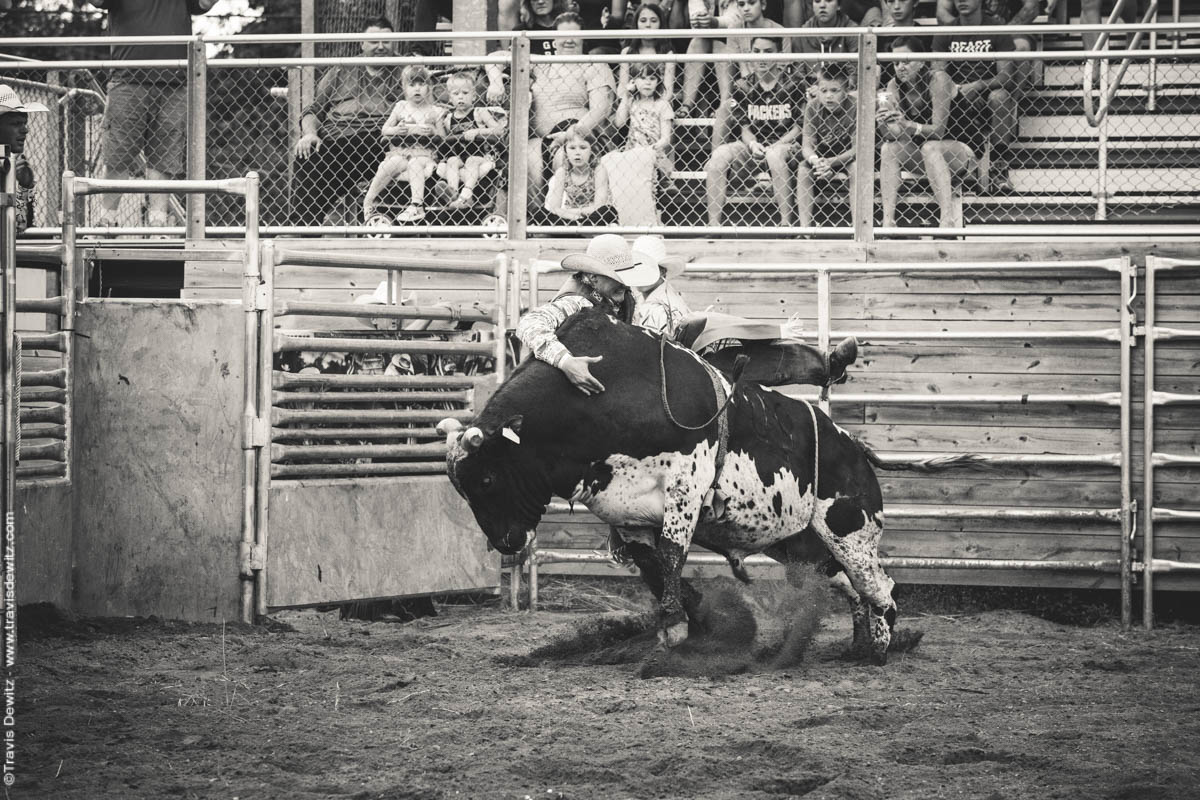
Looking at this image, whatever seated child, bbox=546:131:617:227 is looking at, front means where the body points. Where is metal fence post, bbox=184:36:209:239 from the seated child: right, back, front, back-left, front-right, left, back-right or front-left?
right

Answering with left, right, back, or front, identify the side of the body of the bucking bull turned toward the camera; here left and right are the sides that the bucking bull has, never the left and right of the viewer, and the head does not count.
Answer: left

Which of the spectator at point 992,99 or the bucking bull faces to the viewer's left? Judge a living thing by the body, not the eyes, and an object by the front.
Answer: the bucking bull

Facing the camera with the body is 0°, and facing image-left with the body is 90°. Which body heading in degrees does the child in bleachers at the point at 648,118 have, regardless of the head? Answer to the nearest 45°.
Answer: approximately 0°

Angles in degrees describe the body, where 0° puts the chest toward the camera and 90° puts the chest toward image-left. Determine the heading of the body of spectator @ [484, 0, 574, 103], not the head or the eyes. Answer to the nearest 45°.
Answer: approximately 0°

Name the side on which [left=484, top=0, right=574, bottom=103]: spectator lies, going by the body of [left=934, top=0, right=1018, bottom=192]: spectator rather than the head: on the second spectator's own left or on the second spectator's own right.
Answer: on the second spectator's own right
